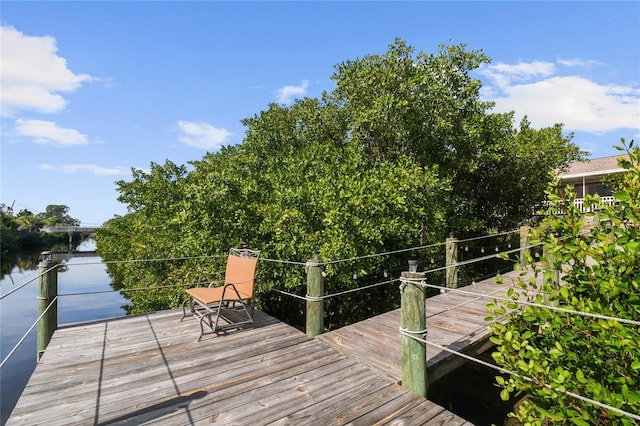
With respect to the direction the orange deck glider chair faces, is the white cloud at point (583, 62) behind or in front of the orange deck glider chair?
behind

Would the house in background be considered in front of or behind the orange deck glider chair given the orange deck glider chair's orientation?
behind

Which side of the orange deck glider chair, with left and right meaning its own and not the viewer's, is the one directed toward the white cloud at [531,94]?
back

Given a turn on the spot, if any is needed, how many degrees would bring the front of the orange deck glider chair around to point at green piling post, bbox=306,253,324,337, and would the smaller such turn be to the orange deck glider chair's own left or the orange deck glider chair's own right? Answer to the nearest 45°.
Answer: approximately 90° to the orange deck glider chair's own left

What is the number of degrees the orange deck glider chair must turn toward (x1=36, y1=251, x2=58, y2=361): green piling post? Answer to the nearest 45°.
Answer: approximately 45° to its right

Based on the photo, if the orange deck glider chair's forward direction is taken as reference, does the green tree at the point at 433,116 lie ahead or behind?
behind

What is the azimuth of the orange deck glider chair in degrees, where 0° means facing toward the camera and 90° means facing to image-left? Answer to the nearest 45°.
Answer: approximately 45°
